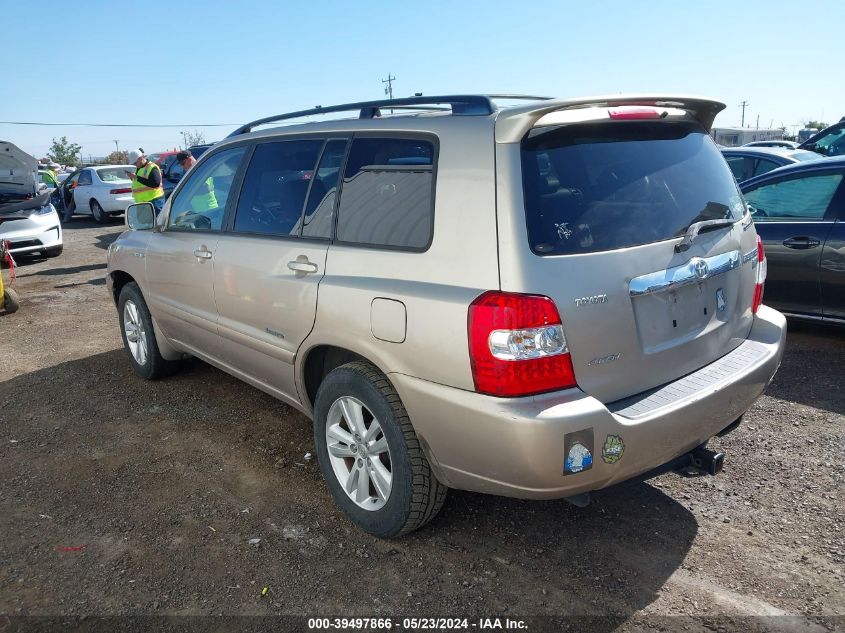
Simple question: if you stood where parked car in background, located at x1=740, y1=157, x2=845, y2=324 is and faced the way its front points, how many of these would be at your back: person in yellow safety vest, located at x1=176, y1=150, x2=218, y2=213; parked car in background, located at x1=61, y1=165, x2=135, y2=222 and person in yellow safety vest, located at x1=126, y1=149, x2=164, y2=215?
0

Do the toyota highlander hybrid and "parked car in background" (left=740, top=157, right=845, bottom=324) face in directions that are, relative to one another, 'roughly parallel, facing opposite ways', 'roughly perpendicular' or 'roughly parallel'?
roughly parallel

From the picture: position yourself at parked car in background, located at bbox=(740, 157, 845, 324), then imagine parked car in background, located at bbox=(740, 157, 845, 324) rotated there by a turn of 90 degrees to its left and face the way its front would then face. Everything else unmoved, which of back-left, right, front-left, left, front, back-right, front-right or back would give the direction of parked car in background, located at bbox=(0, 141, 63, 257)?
right

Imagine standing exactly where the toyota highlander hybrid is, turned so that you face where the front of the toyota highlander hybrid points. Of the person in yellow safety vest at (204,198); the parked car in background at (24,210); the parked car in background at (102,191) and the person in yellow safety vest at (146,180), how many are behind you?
0

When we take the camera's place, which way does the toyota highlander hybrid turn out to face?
facing away from the viewer and to the left of the viewer

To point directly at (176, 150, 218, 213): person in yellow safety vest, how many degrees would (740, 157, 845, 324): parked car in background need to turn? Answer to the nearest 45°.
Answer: approximately 45° to its left

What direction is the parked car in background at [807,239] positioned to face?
to the viewer's left

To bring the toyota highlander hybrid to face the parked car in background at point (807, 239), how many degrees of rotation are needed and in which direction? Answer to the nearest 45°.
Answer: approximately 90° to its right

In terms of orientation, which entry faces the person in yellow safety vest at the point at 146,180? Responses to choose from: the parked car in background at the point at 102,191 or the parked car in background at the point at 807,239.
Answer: the parked car in background at the point at 807,239

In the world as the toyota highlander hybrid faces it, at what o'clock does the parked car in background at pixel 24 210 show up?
The parked car in background is roughly at 12 o'clock from the toyota highlander hybrid.

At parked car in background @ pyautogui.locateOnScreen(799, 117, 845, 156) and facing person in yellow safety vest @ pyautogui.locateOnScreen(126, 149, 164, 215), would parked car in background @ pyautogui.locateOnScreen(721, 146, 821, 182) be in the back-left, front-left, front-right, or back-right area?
front-left

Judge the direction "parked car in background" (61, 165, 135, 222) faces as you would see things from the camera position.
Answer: facing away from the viewer and to the left of the viewer

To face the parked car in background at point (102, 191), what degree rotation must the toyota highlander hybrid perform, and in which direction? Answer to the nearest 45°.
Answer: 0° — it already faces it

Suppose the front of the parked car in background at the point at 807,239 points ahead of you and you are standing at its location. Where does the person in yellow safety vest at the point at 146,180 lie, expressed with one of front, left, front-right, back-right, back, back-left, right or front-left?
front
